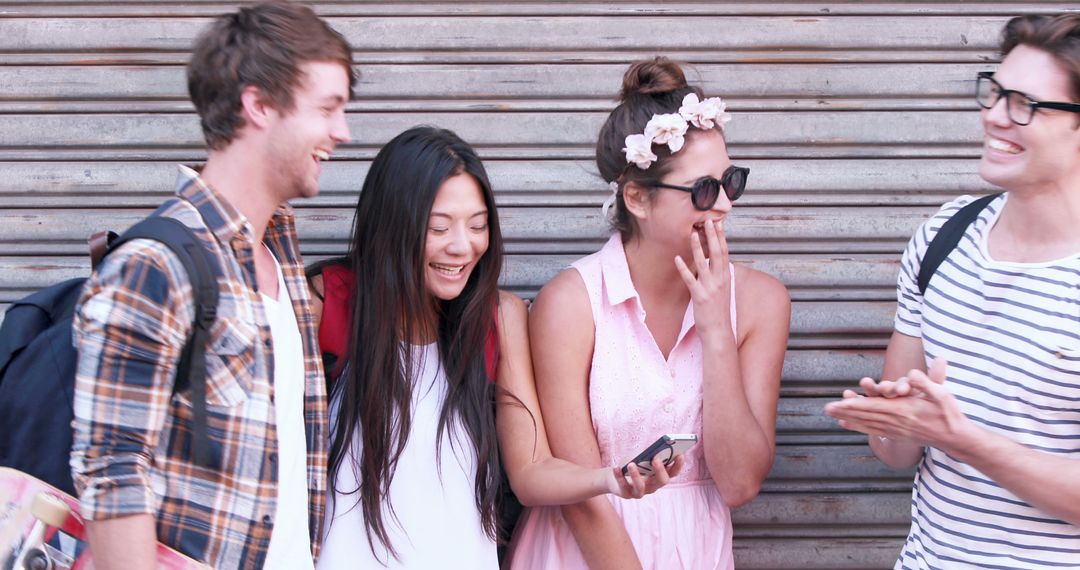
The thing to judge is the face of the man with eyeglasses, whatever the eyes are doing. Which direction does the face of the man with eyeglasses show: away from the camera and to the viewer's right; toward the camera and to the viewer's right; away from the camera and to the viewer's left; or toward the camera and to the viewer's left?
toward the camera and to the viewer's left

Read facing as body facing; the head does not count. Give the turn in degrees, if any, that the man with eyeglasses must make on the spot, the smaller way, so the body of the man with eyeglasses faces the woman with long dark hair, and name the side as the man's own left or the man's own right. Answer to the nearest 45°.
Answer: approximately 45° to the man's own right

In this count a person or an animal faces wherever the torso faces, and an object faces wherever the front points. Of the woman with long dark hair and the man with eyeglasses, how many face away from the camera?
0

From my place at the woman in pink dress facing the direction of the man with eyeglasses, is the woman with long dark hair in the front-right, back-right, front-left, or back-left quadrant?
back-right

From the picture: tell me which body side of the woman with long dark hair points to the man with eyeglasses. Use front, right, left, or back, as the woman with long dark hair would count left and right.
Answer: left

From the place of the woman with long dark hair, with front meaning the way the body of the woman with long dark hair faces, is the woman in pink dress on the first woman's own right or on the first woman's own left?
on the first woman's own left

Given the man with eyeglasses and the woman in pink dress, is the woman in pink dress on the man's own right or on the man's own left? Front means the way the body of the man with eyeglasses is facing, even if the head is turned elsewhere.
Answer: on the man's own right

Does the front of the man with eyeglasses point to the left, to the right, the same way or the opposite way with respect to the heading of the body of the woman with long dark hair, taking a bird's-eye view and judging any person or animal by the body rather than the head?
to the right
